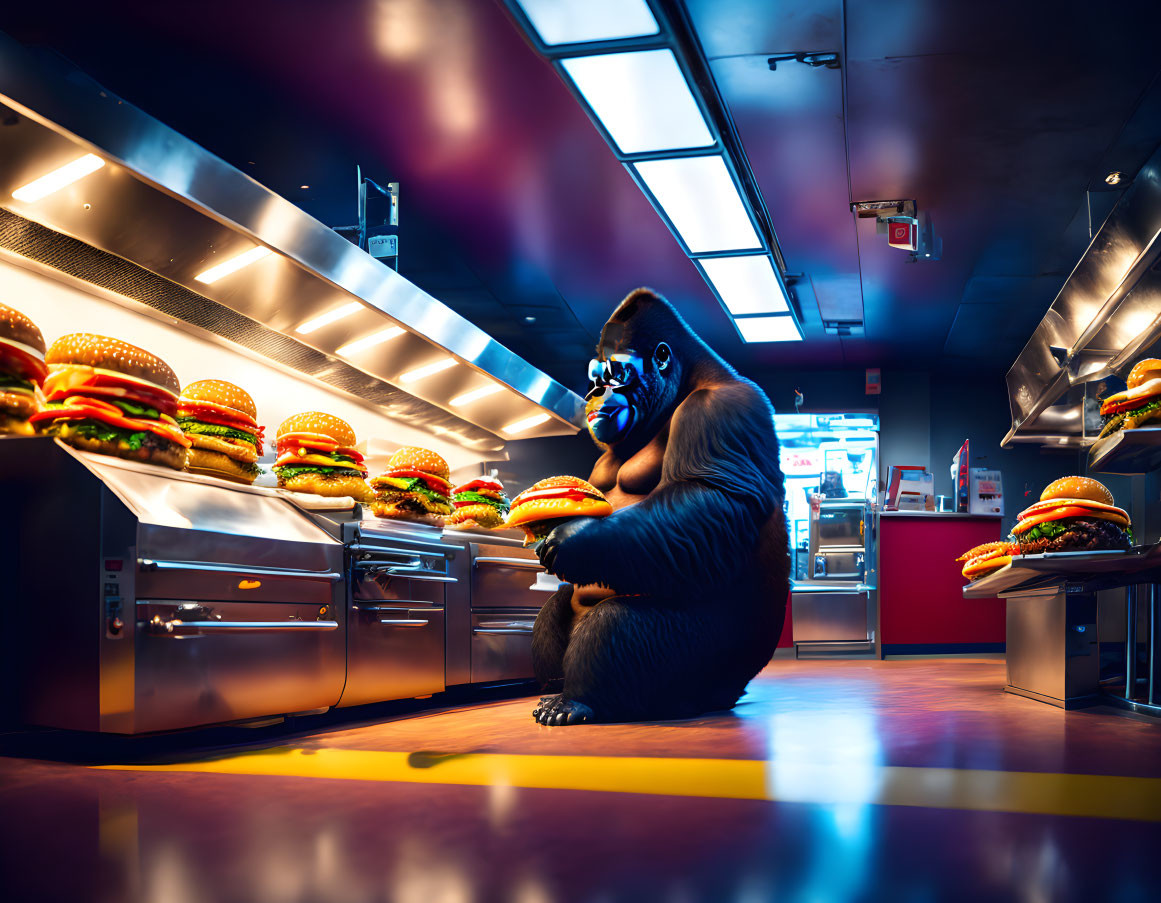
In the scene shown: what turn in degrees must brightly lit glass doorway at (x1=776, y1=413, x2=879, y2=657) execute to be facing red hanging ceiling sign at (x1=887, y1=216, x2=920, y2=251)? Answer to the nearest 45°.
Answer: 0° — it already faces it

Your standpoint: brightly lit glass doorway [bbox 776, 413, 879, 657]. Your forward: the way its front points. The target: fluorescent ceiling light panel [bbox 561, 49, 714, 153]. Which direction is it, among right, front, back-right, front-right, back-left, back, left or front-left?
front

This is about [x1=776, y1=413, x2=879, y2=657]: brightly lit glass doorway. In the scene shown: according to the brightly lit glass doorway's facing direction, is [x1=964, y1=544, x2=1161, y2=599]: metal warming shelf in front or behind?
in front

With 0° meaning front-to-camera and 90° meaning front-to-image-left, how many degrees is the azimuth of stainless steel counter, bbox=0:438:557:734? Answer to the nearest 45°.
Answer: approximately 315°

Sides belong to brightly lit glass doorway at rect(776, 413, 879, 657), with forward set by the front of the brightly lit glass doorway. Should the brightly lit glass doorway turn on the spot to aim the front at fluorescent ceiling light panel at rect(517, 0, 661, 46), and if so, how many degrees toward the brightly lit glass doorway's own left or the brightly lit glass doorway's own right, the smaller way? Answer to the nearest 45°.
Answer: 0° — it already faces it

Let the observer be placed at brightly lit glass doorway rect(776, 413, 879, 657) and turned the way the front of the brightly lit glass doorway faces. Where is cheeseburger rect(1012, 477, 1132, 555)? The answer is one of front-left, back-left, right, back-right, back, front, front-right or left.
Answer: front

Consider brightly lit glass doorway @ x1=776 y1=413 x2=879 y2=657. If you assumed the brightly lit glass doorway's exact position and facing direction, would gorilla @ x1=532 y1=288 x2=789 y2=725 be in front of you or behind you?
in front

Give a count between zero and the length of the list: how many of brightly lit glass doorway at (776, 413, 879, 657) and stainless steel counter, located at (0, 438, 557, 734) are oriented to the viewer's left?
0

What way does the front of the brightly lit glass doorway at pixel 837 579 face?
toward the camera
